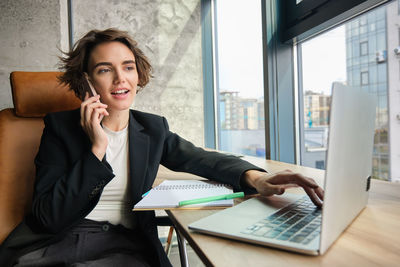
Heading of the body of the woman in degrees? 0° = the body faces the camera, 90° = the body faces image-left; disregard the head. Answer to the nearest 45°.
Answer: approximately 315°

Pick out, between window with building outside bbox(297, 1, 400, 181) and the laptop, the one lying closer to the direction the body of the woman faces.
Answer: the laptop

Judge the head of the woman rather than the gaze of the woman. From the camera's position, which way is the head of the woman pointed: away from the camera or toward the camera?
toward the camera

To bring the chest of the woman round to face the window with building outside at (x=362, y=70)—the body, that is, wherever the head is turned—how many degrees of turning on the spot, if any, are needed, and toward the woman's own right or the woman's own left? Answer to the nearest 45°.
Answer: approximately 45° to the woman's own left

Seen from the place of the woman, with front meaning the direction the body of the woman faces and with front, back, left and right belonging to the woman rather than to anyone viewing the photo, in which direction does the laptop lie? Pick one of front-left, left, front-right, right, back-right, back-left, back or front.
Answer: front
